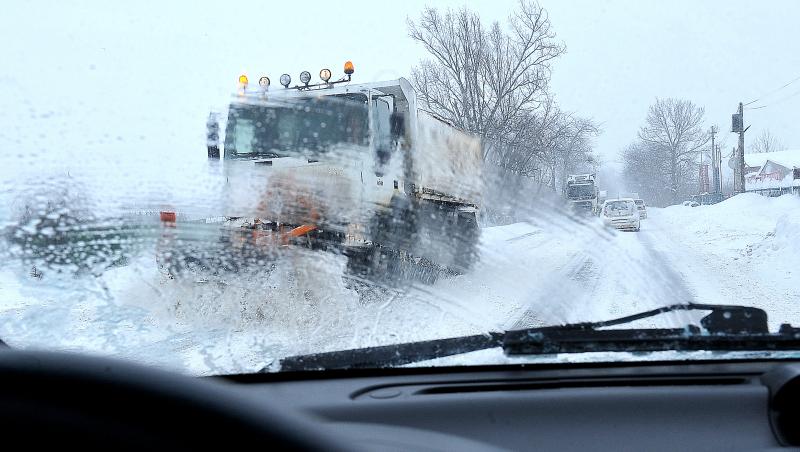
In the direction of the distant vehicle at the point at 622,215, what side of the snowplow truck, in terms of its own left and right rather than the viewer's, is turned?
back

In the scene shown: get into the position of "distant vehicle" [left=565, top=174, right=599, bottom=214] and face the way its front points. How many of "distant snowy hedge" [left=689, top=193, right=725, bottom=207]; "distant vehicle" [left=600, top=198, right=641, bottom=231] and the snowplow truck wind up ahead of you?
2

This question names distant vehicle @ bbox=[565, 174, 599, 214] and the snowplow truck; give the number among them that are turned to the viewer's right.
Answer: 0

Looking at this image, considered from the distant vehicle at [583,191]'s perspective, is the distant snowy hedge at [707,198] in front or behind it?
behind

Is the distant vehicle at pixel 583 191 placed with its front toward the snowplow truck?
yes

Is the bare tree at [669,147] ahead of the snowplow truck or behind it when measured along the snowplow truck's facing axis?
behind

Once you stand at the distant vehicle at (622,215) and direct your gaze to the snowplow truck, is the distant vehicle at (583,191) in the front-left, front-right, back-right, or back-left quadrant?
back-right

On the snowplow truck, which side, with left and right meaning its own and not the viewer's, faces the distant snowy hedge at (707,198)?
back

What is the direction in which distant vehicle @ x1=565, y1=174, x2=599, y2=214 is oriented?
toward the camera

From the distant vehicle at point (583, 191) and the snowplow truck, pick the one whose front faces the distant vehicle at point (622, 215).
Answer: the distant vehicle at point (583, 191)

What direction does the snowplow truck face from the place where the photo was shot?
facing the viewer and to the left of the viewer
